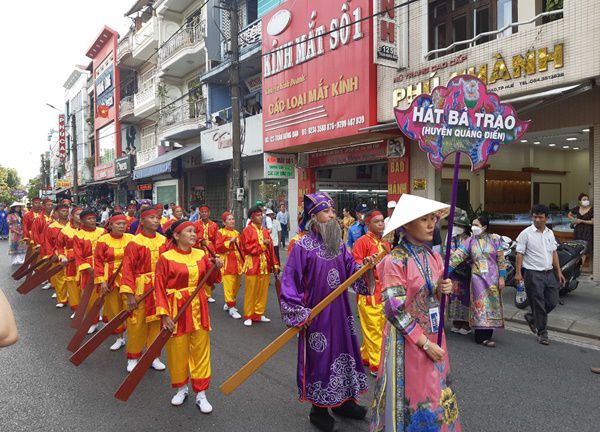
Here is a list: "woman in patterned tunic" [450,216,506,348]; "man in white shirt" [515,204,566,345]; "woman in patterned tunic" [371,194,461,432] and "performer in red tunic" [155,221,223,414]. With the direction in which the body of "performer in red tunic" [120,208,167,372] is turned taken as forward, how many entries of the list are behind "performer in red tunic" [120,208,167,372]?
0

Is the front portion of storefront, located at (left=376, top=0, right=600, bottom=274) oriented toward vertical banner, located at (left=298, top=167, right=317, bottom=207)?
no

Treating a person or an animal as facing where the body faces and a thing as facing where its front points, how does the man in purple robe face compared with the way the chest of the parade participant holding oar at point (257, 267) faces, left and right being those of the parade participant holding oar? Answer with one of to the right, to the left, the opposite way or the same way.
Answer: the same way

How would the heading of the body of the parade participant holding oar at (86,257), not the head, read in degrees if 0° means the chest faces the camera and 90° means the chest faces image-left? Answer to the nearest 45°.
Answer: approximately 315°

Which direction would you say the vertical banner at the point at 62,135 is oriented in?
toward the camera

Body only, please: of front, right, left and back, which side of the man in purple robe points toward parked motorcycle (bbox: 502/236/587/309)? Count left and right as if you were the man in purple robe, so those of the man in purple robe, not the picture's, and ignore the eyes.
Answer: left

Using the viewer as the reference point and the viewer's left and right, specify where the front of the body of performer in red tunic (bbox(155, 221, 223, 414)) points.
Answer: facing the viewer and to the right of the viewer

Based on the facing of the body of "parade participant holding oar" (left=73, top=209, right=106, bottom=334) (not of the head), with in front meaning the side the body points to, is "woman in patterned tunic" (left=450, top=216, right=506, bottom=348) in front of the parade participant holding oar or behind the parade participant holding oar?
in front

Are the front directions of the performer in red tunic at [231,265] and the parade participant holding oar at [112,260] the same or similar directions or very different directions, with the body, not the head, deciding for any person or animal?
same or similar directions

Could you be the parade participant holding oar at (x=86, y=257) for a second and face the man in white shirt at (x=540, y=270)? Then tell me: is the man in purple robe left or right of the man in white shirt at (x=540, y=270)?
right

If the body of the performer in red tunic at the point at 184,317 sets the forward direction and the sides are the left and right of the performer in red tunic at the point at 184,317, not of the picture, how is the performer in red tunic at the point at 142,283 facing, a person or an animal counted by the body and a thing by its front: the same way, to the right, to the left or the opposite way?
the same way

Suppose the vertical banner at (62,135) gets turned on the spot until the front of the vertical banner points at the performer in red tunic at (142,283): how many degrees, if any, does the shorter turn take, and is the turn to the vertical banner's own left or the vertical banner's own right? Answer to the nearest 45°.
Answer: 0° — it already faces them

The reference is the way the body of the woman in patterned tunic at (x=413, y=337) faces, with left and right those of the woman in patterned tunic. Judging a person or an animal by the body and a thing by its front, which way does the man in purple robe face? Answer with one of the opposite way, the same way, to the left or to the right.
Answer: the same way

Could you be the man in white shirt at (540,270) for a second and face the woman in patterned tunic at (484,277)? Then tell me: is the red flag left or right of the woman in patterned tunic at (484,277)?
right
